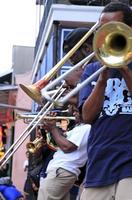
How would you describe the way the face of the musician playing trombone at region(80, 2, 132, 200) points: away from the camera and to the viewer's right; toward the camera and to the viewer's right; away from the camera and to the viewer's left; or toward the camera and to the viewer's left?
toward the camera and to the viewer's left

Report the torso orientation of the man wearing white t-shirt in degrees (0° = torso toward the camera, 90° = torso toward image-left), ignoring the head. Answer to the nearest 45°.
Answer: approximately 90°

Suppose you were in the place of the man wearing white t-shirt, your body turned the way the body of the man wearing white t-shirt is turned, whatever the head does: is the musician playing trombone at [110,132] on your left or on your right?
on your left
